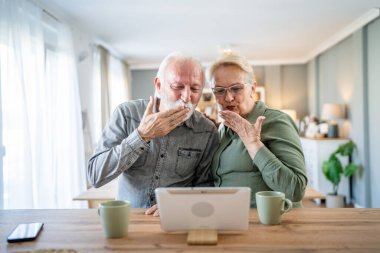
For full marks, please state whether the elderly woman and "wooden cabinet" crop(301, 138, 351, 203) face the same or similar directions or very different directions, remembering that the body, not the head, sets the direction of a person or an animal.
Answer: same or similar directions

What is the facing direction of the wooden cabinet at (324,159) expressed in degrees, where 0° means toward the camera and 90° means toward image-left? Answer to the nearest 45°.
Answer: approximately 45°

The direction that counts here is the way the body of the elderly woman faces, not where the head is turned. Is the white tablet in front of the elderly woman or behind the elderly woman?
in front

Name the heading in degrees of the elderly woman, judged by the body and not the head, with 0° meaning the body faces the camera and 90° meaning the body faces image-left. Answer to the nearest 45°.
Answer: approximately 45°

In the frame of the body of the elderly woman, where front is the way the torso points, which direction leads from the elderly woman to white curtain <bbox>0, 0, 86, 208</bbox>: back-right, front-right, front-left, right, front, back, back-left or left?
right

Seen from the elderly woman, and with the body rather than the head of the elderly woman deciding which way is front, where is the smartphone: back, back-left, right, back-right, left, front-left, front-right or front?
front

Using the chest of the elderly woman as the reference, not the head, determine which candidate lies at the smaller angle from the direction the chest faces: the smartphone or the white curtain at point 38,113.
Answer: the smartphone

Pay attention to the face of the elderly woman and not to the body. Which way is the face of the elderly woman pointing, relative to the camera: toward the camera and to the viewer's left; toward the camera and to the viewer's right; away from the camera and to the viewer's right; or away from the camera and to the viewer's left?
toward the camera and to the viewer's left

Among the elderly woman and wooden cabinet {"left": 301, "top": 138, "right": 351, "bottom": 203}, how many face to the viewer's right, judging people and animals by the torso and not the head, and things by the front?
0

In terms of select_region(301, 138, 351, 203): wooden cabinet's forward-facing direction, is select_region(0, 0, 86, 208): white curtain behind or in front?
in front

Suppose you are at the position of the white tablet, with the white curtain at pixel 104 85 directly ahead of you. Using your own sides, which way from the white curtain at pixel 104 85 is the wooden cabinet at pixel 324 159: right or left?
right
